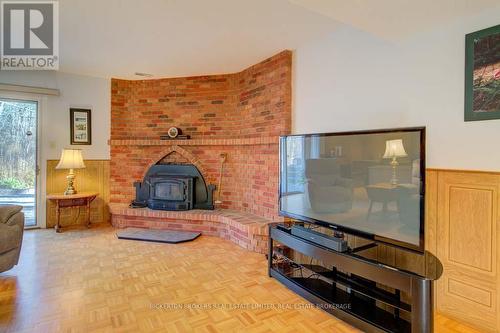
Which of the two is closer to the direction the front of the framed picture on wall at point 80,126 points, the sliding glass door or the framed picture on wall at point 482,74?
the framed picture on wall

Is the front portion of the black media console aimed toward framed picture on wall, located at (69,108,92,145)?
no

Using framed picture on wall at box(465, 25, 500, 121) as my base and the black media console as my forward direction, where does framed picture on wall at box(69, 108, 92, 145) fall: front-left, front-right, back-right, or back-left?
front-right

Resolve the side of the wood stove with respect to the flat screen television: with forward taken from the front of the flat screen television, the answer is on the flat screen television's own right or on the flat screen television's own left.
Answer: on the flat screen television's own right

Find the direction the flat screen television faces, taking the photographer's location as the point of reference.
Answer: facing the viewer and to the left of the viewer

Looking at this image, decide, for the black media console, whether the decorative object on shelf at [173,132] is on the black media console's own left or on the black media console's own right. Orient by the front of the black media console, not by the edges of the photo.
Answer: on the black media console's own right

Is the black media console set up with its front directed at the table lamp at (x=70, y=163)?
no

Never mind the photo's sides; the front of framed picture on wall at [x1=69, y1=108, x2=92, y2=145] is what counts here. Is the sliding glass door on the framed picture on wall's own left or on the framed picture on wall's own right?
on the framed picture on wall's own right

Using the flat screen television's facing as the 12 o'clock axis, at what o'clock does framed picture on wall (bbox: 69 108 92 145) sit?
The framed picture on wall is roughly at 2 o'clock from the flat screen television.

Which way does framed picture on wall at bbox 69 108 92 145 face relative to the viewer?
toward the camera
